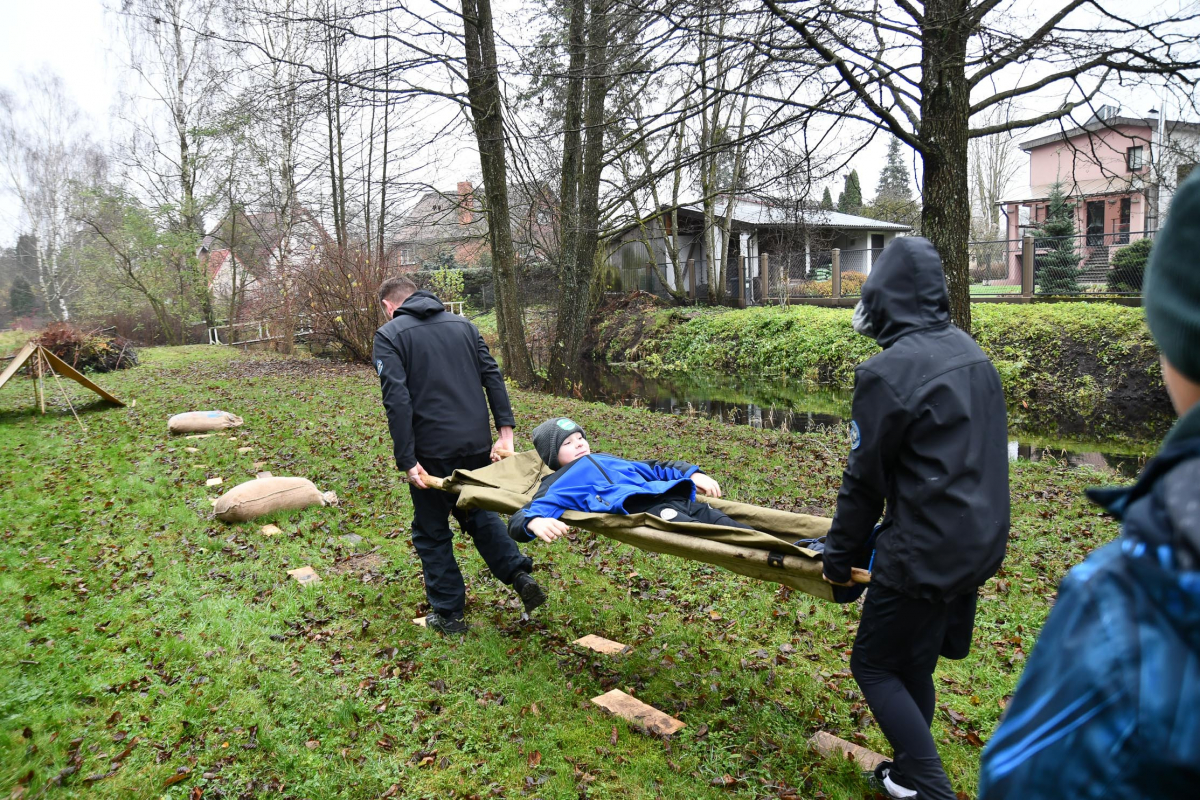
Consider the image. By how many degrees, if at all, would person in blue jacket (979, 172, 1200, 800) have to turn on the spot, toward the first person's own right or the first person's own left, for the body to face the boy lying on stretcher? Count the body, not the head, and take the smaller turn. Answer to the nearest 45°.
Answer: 0° — they already face them

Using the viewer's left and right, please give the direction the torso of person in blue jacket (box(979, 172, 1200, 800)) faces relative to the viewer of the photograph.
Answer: facing away from the viewer and to the left of the viewer

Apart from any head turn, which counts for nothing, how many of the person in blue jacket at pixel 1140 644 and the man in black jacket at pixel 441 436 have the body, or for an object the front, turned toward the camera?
0

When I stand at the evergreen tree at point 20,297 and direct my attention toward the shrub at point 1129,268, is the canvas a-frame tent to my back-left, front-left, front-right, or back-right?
front-right

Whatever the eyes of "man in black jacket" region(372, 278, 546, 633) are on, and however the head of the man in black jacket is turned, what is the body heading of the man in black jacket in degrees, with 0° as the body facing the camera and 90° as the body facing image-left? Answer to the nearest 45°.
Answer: approximately 135°

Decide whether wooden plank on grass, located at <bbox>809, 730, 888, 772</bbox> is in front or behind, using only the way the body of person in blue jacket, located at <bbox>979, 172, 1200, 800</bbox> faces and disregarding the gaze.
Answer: in front

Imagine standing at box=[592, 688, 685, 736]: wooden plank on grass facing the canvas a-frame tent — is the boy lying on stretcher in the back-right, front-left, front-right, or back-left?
front-right

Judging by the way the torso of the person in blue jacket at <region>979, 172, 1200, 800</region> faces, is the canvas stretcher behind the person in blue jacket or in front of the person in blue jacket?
in front

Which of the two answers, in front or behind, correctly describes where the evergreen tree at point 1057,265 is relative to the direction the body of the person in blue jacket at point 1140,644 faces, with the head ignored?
in front

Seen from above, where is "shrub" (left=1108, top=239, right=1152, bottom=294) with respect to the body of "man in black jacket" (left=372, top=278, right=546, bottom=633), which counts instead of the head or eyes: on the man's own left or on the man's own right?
on the man's own right

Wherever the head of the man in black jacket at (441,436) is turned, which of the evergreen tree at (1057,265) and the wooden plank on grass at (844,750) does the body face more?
the evergreen tree
